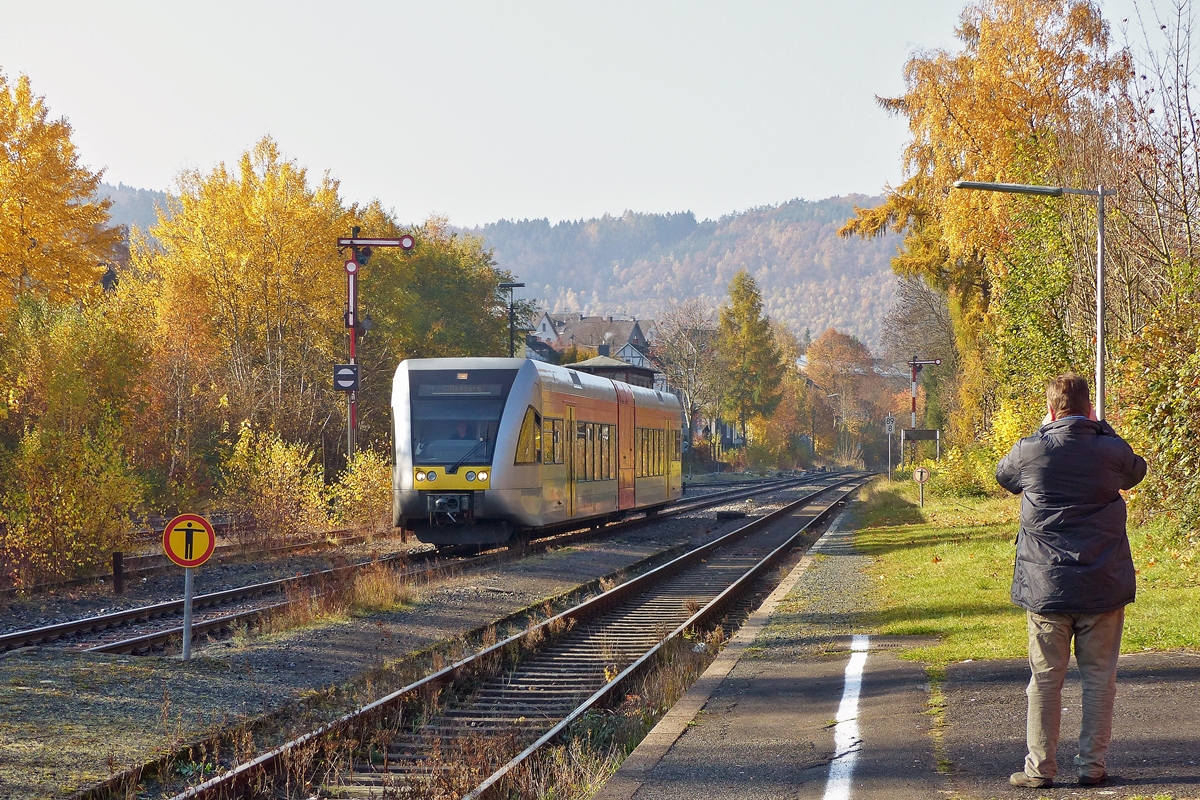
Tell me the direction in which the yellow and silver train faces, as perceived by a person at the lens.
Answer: facing the viewer and to the left of the viewer

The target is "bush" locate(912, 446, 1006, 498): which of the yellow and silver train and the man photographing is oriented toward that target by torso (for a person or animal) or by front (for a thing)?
the man photographing

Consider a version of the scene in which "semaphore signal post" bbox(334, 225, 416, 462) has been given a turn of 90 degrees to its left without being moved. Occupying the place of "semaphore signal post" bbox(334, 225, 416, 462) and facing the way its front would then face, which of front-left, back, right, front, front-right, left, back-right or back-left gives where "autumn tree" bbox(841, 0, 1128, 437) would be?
front

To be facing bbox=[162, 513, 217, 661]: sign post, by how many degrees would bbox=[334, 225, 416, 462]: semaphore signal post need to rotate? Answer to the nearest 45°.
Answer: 0° — it already faces it

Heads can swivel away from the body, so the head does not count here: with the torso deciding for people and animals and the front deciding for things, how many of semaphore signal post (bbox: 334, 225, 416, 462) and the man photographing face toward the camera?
1

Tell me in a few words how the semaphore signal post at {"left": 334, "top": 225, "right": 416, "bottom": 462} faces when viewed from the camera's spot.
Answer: facing the viewer

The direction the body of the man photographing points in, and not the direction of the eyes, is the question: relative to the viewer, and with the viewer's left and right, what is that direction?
facing away from the viewer

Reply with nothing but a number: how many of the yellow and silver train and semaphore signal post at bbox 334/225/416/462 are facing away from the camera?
0

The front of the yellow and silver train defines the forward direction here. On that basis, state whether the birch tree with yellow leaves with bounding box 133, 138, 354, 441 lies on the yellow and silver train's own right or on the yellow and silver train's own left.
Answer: on the yellow and silver train's own right

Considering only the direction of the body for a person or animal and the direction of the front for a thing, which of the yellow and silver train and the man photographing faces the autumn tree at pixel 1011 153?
the man photographing

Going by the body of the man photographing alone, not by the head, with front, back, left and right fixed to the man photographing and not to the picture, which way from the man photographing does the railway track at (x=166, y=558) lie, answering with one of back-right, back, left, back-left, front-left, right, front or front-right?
front-left

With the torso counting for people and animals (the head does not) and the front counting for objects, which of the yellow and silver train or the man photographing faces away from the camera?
the man photographing

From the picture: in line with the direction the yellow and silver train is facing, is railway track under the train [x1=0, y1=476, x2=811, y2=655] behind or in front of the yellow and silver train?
in front

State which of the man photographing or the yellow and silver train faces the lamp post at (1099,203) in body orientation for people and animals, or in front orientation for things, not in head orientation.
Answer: the man photographing
